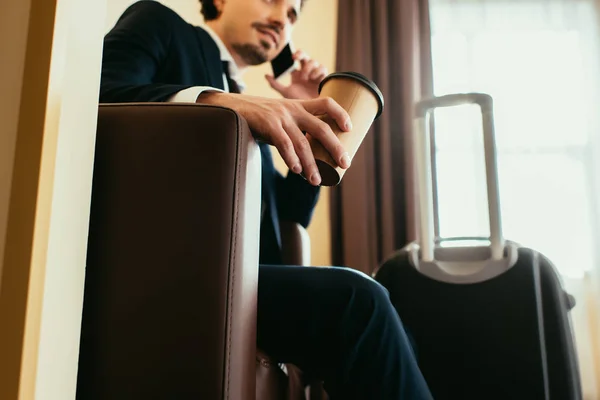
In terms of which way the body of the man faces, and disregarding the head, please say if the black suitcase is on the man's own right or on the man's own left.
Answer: on the man's own left

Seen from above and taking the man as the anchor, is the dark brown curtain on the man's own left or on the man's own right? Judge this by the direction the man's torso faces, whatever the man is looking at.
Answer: on the man's own left

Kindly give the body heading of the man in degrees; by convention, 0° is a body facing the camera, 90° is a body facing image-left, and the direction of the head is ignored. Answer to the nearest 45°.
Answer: approximately 315°
